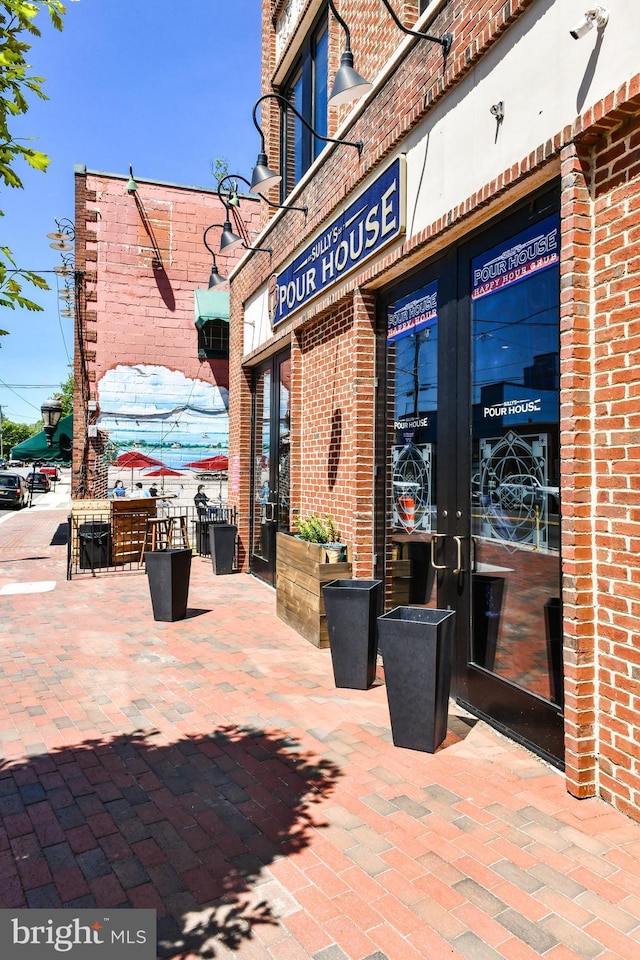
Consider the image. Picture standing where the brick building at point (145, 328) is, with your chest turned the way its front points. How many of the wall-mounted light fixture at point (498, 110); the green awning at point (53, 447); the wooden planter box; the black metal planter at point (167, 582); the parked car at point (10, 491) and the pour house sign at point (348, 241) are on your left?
4

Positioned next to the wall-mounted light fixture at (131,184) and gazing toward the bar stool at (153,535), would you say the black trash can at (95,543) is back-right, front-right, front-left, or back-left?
front-right

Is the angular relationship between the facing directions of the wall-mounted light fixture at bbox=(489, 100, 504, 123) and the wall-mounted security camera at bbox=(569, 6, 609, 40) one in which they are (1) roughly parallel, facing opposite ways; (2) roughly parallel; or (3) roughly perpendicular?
roughly parallel

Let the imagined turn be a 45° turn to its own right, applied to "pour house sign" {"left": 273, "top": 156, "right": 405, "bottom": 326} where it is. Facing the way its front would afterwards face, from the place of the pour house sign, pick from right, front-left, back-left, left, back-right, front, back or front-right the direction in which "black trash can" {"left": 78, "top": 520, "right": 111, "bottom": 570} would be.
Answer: front-right

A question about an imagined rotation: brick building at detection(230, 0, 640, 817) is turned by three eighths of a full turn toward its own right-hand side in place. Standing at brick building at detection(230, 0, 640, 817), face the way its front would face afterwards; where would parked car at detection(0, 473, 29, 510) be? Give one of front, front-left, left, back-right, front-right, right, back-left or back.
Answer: front-left

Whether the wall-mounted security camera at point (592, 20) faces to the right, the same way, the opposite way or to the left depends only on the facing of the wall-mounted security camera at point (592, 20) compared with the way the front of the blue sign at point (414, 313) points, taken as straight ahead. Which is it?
the same way

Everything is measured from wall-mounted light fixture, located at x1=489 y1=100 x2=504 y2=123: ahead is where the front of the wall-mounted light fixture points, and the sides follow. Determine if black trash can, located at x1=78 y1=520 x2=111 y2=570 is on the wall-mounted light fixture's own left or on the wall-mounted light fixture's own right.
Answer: on the wall-mounted light fixture's own right

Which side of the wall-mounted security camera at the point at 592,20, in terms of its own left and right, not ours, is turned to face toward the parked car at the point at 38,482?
right

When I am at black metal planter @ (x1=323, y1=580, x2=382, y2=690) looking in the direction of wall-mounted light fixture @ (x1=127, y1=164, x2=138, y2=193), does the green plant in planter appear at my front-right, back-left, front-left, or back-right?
front-right

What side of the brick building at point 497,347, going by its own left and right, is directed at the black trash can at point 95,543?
right

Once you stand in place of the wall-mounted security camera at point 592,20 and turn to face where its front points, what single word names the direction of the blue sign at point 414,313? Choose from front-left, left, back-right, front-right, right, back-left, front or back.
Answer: right
